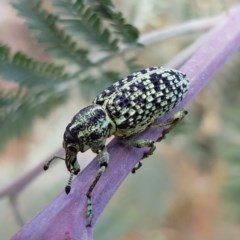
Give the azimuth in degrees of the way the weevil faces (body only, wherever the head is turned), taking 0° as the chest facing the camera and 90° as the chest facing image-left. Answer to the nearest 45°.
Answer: approximately 45°
